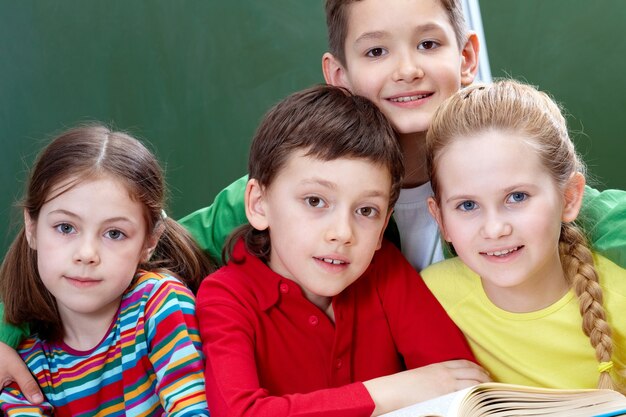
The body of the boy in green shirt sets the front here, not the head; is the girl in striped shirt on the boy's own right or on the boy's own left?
on the boy's own right

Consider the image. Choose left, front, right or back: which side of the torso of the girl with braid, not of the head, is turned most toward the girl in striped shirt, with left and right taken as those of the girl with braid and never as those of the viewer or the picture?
right

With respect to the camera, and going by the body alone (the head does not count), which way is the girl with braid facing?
toward the camera

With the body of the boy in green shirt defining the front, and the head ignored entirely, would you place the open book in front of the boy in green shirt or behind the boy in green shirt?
in front

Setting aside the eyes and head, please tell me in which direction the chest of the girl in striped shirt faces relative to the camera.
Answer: toward the camera
